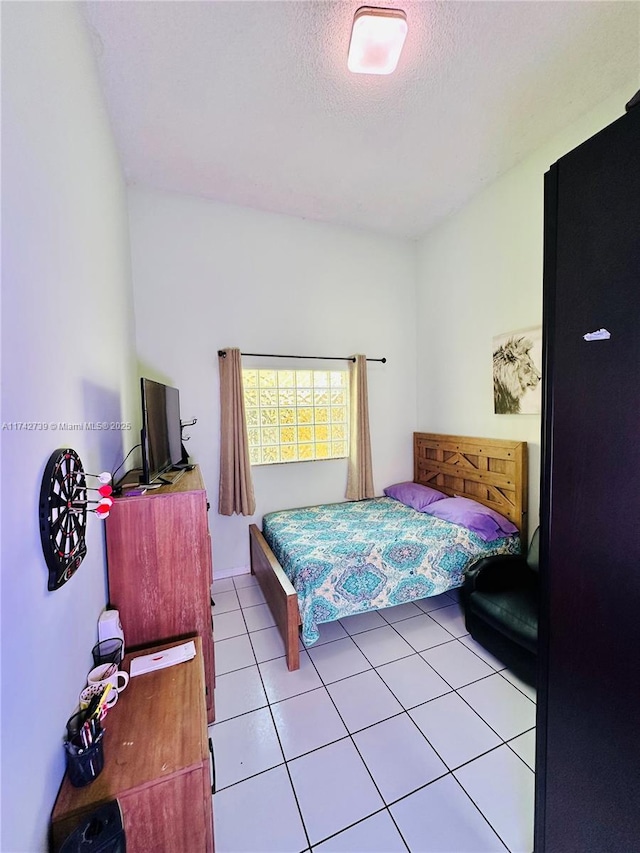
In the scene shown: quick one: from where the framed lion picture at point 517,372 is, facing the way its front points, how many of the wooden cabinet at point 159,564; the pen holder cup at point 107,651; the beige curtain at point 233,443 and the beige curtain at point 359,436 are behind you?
0

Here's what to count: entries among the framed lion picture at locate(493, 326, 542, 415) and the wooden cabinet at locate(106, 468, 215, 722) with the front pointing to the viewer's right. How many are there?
1

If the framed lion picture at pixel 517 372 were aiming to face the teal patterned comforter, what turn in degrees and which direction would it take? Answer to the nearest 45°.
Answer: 0° — it already faces it

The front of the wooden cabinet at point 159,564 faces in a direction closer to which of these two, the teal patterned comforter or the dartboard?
the teal patterned comforter

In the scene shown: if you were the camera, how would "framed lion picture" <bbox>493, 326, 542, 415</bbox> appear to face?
facing the viewer and to the left of the viewer

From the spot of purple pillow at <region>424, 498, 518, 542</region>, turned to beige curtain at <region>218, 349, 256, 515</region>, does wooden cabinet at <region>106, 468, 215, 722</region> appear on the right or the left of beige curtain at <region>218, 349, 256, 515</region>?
left

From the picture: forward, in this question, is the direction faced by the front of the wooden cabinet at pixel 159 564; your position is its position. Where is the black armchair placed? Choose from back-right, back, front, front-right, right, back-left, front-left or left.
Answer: front

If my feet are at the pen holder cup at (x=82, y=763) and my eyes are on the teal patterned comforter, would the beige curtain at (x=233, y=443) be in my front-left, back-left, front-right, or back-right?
front-left

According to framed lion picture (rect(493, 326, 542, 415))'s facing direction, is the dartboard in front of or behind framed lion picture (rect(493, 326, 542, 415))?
in front

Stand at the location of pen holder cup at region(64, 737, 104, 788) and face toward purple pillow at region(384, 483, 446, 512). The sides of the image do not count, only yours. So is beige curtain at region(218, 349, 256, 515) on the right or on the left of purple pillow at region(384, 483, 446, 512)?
left

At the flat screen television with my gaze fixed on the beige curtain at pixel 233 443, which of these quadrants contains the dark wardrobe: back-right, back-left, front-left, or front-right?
back-right

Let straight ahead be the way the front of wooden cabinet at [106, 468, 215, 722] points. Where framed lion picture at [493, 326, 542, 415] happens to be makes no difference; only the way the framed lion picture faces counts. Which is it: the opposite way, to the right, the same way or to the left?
the opposite way

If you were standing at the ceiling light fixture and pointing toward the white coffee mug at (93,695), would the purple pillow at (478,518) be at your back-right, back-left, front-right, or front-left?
back-right

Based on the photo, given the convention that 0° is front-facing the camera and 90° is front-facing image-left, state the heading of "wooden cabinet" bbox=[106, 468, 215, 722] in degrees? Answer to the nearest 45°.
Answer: approximately 270°

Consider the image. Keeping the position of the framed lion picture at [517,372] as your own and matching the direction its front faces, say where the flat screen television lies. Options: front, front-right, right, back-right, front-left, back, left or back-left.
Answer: front

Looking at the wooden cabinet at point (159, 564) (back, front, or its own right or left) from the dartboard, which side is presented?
right

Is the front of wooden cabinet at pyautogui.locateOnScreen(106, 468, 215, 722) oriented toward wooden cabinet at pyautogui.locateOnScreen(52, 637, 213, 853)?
no
